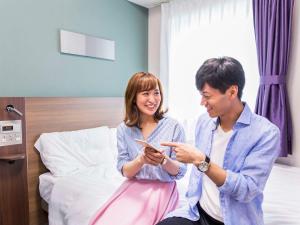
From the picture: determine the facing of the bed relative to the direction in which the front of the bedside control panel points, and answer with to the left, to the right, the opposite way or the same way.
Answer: the same way

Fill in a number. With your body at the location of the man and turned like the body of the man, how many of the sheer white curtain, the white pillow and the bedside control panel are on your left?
0

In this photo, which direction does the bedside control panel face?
toward the camera

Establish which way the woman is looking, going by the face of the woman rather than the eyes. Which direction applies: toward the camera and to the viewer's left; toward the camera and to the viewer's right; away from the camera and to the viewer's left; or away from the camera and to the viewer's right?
toward the camera and to the viewer's right

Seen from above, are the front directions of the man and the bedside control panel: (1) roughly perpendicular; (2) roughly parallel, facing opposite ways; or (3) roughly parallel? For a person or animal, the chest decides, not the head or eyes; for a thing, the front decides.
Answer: roughly perpendicular

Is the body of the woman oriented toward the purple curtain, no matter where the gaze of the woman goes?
no

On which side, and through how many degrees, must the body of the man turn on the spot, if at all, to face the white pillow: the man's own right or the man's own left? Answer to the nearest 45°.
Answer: approximately 90° to the man's own right

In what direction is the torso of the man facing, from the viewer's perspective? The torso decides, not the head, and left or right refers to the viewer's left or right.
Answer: facing the viewer and to the left of the viewer

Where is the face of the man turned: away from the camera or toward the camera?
toward the camera

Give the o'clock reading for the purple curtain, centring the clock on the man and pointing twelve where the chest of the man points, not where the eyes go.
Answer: The purple curtain is roughly at 5 o'clock from the man.

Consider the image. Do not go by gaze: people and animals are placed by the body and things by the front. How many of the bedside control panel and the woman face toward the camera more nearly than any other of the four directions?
2

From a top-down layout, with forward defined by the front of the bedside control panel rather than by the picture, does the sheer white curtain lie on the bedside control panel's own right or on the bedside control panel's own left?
on the bedside control panel's own left

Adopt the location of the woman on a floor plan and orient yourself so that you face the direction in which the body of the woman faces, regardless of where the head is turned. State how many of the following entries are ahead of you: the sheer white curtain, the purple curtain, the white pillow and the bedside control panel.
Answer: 0

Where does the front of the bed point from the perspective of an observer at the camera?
facing the viewer and to the right of the viewer

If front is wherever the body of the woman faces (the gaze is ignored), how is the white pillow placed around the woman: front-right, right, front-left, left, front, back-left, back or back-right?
back-right

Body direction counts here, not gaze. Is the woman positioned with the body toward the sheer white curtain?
no

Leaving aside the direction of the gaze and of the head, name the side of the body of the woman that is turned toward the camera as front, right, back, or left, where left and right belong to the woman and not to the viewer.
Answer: front
